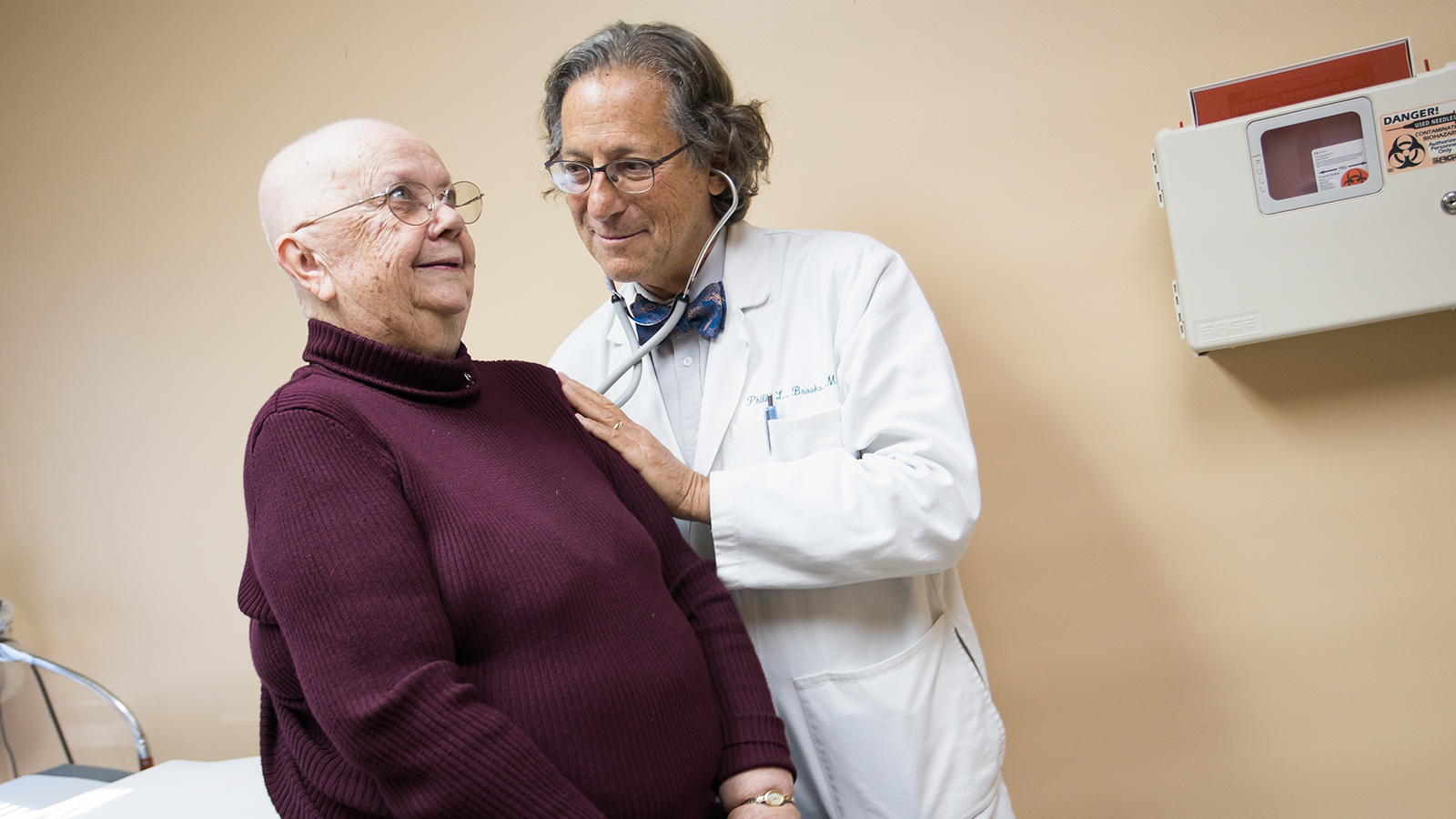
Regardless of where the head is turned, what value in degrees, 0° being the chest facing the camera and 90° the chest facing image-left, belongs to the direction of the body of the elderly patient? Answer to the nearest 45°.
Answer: approximately 315°

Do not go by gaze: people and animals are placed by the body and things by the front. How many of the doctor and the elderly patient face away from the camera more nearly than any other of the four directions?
0

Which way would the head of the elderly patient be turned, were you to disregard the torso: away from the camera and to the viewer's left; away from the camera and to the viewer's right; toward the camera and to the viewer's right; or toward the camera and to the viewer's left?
toward the camera and to the viewer's right

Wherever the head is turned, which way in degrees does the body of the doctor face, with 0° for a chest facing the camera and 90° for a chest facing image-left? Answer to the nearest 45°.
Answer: approximately 45°

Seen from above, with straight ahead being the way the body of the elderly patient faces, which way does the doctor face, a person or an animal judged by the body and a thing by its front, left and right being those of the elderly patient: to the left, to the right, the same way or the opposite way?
to the right
